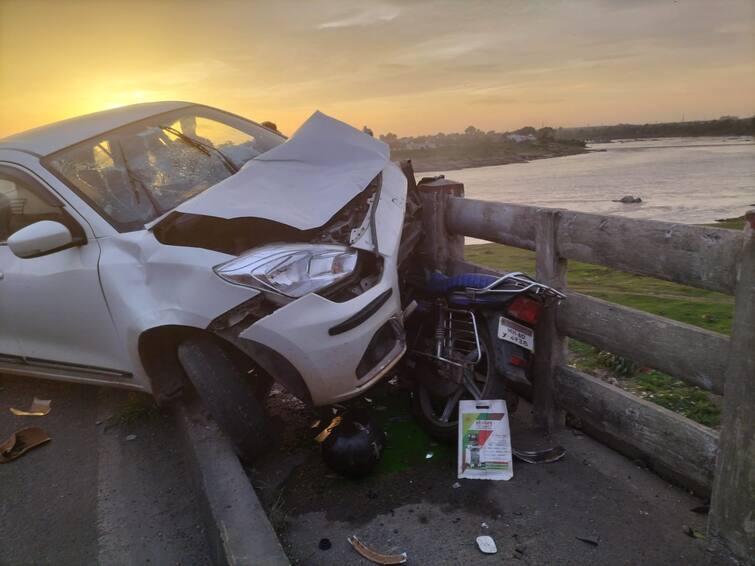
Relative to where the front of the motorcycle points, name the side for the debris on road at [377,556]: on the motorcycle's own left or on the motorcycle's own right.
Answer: on the motorcycle's own left

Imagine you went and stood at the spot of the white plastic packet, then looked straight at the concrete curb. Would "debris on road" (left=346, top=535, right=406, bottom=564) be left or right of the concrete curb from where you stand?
left

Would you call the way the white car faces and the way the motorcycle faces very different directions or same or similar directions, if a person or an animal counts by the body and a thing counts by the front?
very different directions

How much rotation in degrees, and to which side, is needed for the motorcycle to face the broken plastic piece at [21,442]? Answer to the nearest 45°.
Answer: approximately 45° to its left

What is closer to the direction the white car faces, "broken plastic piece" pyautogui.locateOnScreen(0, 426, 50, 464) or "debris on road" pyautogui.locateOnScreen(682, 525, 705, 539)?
the debris on road

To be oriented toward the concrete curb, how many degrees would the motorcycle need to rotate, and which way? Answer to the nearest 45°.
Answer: approximately 90° to its left

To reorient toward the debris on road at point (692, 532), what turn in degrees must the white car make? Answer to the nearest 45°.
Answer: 0° — it already faces it

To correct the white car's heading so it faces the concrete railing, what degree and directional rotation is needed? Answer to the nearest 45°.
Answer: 0° — it already faces it

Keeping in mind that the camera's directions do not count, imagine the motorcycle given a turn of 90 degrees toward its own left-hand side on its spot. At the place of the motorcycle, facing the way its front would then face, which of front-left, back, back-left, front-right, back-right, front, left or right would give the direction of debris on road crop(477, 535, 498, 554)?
front-left

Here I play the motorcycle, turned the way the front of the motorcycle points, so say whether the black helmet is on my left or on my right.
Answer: on my left

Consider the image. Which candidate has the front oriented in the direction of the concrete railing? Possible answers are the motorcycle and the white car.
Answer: the white car

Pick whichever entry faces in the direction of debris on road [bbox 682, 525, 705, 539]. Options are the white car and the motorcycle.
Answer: the white car

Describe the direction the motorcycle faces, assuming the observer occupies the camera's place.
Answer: facing away from the viewer and to the left of the viewer

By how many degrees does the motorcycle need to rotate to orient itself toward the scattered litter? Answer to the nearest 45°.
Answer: approximately 90° to its left

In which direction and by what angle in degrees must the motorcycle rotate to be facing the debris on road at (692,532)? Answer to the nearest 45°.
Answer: approximately 180°
